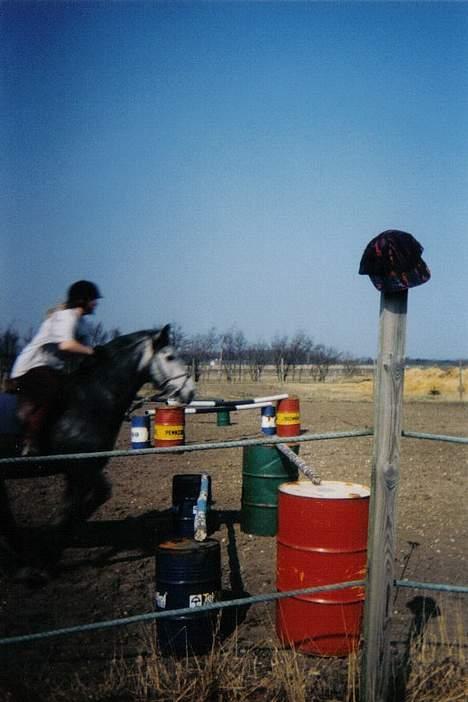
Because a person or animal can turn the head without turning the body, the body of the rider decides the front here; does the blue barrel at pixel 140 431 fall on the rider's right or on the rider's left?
on the rider's left

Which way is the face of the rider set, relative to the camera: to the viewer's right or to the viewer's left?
to the viewer's right

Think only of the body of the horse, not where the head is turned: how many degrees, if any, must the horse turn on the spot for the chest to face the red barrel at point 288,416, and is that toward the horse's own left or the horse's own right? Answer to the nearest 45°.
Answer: approximately 45° to the horse's own left

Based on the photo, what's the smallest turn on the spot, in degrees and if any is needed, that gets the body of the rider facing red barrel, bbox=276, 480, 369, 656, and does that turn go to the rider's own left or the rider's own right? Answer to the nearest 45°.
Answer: approximately 45° to the rider's own right

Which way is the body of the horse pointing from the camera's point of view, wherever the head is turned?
to the viewer's right

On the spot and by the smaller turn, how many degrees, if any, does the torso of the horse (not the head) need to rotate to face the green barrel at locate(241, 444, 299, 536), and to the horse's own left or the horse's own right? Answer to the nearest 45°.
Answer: approximately 45° to the horse's own left

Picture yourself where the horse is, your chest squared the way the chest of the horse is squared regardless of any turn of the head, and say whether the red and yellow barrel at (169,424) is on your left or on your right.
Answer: on your left

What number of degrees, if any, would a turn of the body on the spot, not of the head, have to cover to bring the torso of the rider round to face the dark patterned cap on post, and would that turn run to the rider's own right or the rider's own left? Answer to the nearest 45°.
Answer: approximately 45° to the rider's own right

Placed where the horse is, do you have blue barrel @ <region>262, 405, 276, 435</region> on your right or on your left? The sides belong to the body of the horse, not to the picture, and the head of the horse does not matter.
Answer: on your left

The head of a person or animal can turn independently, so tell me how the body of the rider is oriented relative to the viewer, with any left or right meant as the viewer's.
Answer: facing to the right of the viewer
